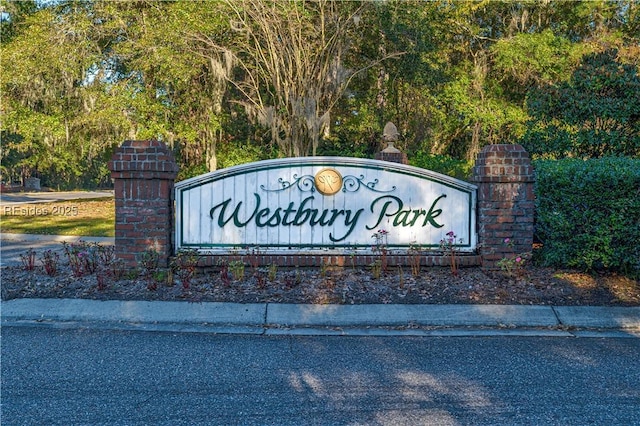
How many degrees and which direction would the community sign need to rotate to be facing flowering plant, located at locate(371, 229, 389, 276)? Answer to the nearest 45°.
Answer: approximately 90° to its left

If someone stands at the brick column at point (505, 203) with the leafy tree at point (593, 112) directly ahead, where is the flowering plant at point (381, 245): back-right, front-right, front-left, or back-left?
back-left

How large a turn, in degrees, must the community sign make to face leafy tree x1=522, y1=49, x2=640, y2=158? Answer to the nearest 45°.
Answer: approximately 135° to its left

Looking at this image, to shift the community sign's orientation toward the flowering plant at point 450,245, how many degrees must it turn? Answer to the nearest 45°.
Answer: approximately 90° to its left

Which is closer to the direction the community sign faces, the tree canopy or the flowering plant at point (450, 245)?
the flowering plant

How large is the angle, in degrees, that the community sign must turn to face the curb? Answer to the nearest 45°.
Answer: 0° — it already faces it

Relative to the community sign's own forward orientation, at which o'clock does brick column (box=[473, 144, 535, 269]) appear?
The brick column is roughly at 9 o'clock from the community sign.

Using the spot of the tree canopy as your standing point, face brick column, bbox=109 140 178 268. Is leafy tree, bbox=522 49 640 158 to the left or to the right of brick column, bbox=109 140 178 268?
left

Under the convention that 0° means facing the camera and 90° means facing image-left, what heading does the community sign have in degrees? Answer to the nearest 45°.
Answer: approximately 0°

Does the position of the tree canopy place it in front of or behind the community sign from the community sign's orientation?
behind
